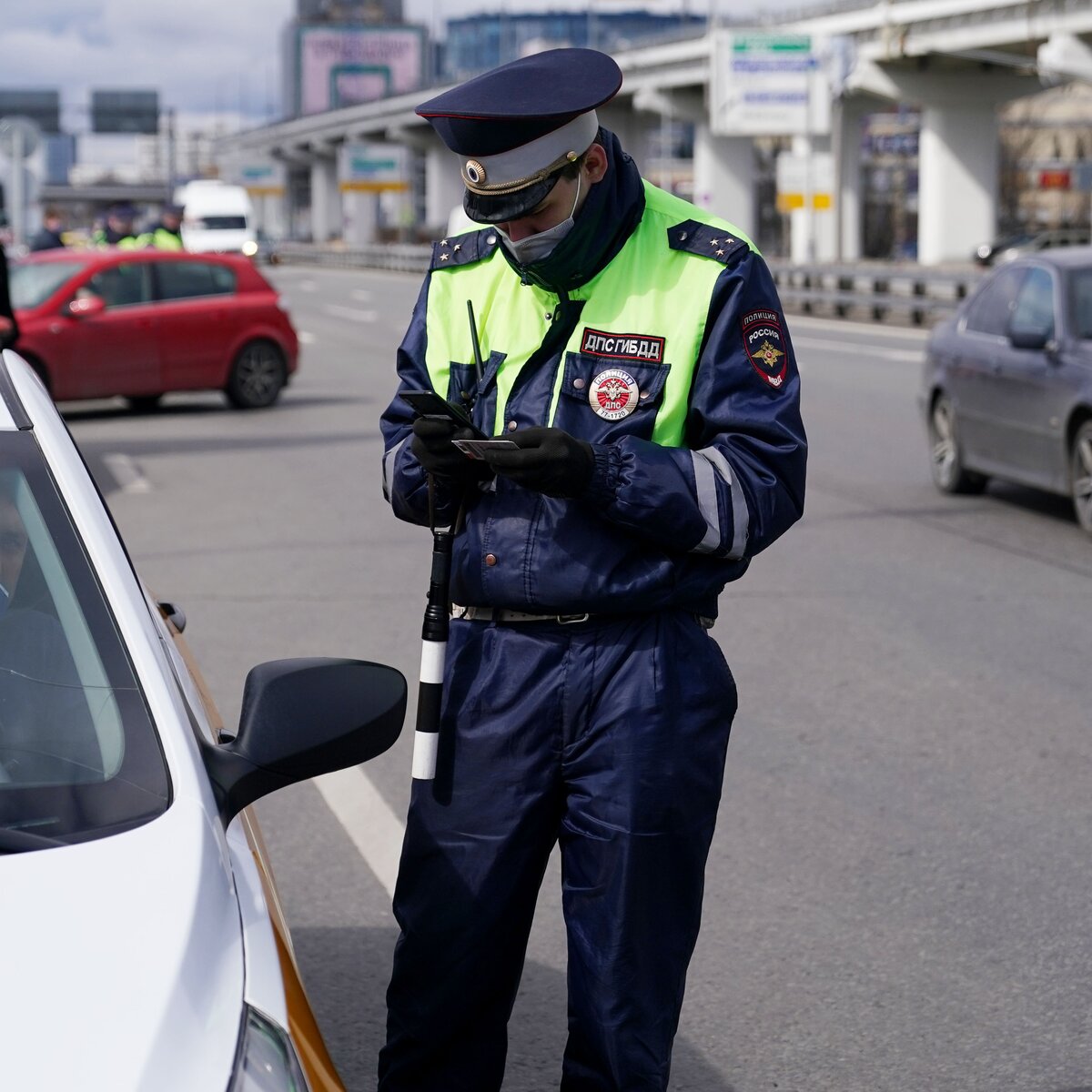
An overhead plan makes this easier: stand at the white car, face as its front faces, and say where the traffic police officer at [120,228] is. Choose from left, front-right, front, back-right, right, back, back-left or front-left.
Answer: back

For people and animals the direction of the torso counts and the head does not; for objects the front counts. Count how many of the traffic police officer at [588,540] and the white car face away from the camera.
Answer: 0

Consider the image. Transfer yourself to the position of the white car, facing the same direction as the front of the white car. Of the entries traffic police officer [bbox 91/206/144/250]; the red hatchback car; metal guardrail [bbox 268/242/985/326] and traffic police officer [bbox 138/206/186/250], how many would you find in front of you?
0

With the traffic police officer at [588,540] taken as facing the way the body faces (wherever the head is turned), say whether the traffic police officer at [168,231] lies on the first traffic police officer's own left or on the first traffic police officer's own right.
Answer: on the first traffic police officer's own right

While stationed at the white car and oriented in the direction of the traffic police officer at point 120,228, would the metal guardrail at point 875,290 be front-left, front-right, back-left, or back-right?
front-right

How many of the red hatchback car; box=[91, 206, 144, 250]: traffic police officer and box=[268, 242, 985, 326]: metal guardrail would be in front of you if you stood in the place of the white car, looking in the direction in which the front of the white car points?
0

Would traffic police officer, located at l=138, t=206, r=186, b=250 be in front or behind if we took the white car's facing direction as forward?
behind

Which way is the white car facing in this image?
toward the camera

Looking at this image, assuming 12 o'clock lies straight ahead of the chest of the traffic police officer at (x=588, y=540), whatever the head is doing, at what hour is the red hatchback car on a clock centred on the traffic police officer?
The red hatchback car is roughly at 4 o'clock from the traffic police officer.

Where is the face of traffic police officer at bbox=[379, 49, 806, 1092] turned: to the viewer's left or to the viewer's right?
to the viewer's left

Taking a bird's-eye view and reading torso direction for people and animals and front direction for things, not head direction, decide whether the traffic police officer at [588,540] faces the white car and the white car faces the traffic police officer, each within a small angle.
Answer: no

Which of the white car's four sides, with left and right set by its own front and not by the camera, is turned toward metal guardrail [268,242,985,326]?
back

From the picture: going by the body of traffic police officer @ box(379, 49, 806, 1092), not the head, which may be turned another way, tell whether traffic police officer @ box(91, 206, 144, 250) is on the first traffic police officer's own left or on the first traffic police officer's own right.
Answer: on the first traffic police officer's own right
